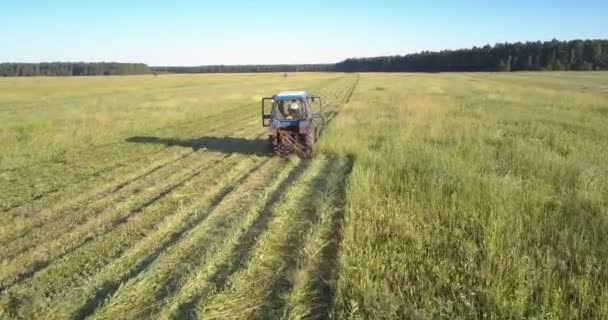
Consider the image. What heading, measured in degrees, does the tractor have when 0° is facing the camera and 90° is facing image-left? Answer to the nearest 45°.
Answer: approximately 180°
